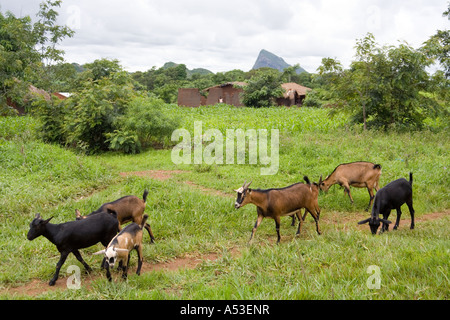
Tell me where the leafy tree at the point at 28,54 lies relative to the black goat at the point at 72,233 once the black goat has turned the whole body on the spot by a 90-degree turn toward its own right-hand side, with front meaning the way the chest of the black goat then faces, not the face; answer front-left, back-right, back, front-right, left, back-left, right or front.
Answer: front

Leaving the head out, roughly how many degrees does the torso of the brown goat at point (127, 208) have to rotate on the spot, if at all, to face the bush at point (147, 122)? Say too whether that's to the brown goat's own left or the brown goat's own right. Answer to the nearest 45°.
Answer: approximately 90° to the brown goat's own right

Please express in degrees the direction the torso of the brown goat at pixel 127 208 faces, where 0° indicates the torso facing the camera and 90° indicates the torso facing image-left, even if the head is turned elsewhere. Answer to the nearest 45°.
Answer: approximately 90°

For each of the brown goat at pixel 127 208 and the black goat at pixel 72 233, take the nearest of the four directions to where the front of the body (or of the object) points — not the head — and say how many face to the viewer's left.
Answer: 2

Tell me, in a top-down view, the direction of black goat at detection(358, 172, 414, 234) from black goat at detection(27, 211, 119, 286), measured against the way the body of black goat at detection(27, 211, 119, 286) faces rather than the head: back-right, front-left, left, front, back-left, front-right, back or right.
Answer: back

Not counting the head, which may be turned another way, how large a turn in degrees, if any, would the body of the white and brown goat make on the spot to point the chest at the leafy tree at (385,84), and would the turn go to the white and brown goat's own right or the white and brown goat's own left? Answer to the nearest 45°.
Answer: approximately 180°

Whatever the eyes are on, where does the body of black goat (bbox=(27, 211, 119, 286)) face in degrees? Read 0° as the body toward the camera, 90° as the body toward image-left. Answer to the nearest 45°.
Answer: approximately 90°

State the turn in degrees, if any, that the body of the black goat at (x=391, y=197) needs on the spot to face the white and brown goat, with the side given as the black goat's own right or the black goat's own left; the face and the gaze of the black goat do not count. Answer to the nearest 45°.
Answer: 0° — it already faces it

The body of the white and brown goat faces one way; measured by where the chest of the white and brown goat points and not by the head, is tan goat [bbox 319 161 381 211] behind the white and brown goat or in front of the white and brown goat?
behind

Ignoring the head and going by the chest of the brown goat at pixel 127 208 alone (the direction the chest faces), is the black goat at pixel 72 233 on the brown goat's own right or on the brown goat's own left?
on the brown goat's own left

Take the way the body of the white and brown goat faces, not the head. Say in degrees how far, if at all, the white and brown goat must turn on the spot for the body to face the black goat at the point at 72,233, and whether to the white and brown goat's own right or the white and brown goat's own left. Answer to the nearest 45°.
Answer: approximately 90° to the white and brown goat's own right
